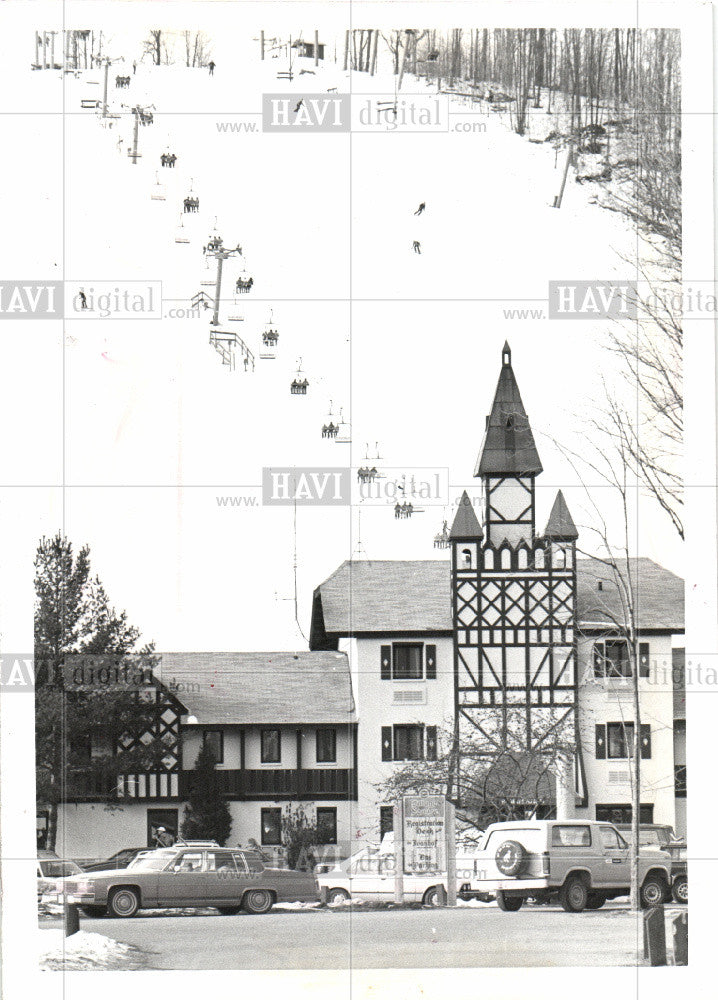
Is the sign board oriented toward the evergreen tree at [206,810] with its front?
no

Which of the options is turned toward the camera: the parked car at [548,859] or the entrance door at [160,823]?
the entrance door

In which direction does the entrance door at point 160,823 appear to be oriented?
toward the camera

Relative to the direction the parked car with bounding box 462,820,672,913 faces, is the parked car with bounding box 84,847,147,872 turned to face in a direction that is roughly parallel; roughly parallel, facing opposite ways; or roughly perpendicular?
roughly parallel, facing opposite ways

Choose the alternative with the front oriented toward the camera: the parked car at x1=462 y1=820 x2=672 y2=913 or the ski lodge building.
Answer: the ski lodge building

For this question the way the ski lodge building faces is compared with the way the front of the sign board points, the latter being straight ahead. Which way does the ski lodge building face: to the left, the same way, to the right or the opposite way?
the same way

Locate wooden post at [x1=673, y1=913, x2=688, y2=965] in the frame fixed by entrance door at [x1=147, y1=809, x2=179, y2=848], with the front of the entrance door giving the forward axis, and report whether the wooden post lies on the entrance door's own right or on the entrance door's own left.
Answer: on the entrance door's own left

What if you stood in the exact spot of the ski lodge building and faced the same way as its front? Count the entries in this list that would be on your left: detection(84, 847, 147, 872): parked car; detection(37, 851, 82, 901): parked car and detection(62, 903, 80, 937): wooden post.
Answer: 0

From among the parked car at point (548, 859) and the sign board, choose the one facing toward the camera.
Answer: the sign board
